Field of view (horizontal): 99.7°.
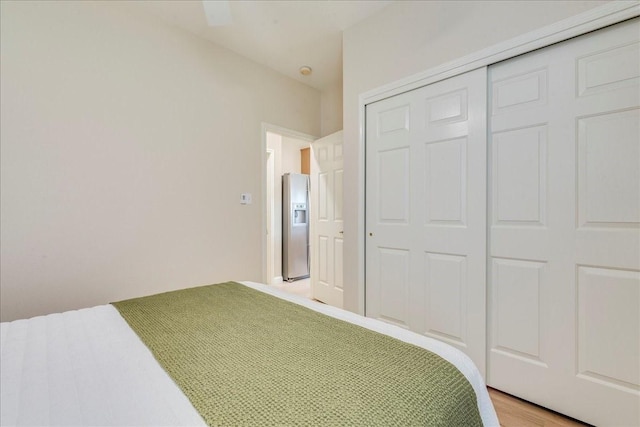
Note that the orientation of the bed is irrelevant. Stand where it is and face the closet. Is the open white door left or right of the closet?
left

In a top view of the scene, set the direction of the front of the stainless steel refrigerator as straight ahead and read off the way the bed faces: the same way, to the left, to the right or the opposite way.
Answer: to the left

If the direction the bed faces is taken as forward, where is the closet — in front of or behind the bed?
in front

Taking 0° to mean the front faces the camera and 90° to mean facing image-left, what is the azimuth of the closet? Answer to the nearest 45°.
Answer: approximately 45°

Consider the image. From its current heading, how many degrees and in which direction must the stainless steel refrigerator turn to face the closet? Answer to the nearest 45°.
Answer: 0° — it already faces it

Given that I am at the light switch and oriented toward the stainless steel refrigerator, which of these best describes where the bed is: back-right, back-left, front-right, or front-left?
back-right

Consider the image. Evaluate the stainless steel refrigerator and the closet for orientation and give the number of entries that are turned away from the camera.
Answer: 0

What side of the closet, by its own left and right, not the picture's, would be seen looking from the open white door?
right

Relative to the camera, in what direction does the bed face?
facing away from the viewer and to the right of the viewer

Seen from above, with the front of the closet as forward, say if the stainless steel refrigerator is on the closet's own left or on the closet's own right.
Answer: on the closet's own right

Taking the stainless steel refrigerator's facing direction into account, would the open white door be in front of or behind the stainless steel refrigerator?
in front

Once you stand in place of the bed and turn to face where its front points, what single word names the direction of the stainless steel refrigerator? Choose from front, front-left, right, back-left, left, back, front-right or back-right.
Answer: front-left

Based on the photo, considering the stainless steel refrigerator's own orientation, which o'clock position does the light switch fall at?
The light switch is roughly at 2 o'clock from the stainless steel refrigerator.

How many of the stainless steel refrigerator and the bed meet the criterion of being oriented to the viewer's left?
0

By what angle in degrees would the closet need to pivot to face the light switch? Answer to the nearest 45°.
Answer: approximately 45° to its right
